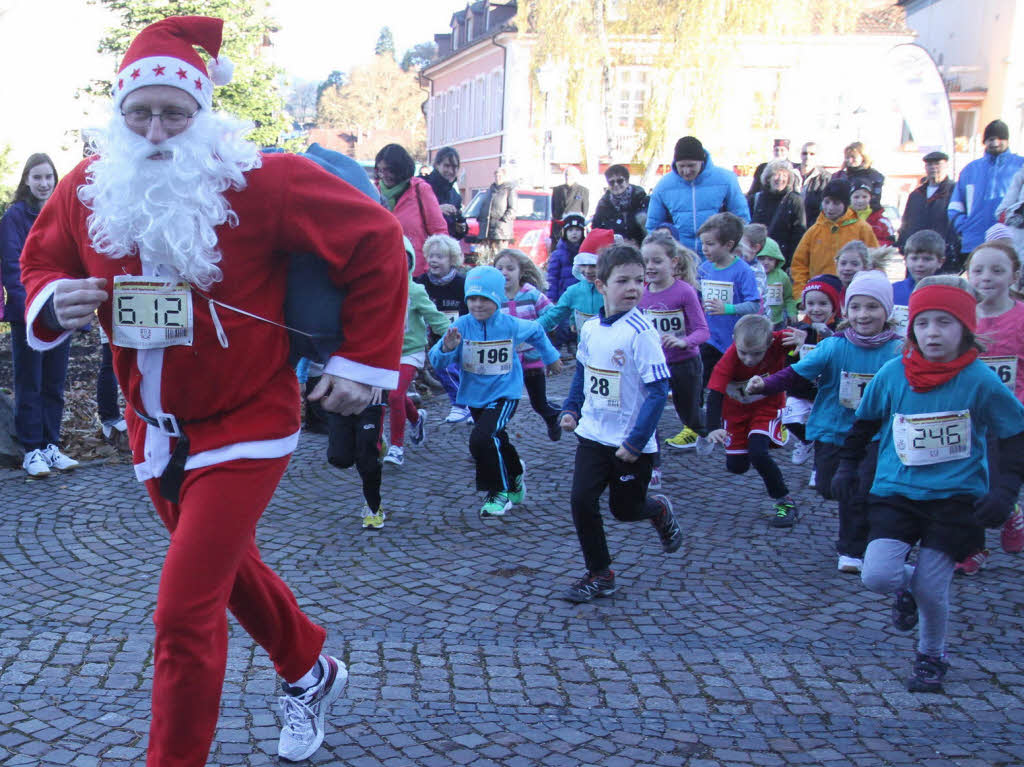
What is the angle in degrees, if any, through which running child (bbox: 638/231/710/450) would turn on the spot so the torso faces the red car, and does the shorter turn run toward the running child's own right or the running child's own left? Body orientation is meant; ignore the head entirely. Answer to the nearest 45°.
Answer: approximately 135° to the running child's own right

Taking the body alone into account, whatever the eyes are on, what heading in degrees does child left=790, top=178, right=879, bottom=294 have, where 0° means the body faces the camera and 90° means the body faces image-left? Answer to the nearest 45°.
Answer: approximately 0°

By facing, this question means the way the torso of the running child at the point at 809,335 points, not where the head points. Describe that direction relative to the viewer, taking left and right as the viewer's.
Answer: facing the viewer and to the left of the viewer

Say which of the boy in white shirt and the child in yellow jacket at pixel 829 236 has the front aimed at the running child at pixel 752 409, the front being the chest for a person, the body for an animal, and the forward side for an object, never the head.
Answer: the child in yellow jacket at pixel 829 236

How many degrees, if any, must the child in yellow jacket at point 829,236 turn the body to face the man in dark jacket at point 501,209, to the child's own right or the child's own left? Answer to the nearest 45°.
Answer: approximately 135° to the child's own right

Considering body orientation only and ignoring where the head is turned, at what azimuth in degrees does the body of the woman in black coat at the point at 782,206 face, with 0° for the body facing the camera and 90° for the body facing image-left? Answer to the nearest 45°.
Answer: approximately 0°

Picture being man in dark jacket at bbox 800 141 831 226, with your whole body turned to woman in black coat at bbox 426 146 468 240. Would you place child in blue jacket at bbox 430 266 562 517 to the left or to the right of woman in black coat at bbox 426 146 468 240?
left

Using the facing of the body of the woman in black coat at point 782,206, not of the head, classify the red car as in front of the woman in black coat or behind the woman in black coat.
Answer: behind

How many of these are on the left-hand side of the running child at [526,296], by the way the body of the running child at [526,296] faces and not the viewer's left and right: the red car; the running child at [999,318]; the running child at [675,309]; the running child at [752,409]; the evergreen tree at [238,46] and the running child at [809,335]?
4

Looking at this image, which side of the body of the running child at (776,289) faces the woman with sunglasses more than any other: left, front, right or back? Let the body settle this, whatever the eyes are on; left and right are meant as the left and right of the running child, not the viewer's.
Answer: right

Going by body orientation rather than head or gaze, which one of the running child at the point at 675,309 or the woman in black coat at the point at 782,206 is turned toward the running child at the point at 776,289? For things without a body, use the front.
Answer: the woman in black coat

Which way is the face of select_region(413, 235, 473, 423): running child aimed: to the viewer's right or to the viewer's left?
to the viewer's left

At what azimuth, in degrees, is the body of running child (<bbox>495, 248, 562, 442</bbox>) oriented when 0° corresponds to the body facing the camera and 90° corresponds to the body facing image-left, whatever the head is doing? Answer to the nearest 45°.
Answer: approximately 45°

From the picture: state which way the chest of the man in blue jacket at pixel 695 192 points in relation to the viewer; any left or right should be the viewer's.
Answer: facing the viewer

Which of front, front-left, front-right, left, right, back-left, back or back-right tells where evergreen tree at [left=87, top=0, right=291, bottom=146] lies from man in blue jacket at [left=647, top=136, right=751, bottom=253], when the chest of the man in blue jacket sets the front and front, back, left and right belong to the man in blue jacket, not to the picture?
back-right

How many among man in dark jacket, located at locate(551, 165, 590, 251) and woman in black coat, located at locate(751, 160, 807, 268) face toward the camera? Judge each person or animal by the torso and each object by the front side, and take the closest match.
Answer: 2

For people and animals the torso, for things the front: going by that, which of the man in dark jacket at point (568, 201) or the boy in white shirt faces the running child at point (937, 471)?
the man in dark jacket

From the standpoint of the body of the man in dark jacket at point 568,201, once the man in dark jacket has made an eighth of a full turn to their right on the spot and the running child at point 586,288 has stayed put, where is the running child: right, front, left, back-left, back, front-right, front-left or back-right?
front-left
